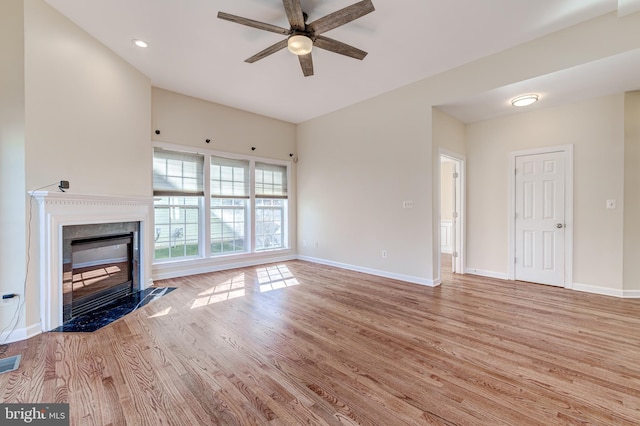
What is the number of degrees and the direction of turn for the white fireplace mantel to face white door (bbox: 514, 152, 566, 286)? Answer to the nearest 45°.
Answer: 0° — it already faces it

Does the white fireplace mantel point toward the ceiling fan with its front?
yes

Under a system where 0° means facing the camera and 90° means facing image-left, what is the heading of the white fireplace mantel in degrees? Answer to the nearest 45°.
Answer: approximately 315°

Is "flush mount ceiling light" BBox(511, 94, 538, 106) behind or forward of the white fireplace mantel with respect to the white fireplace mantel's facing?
forward

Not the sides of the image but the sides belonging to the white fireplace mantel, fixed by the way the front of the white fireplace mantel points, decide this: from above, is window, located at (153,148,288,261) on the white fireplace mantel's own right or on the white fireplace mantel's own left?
on the white fireplace mantel's own left
